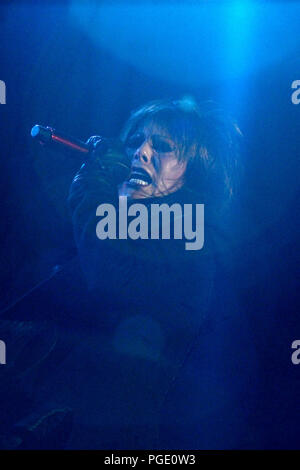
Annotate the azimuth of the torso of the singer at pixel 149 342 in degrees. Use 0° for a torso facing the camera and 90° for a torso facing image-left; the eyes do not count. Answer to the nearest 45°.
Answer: approximately 45°
